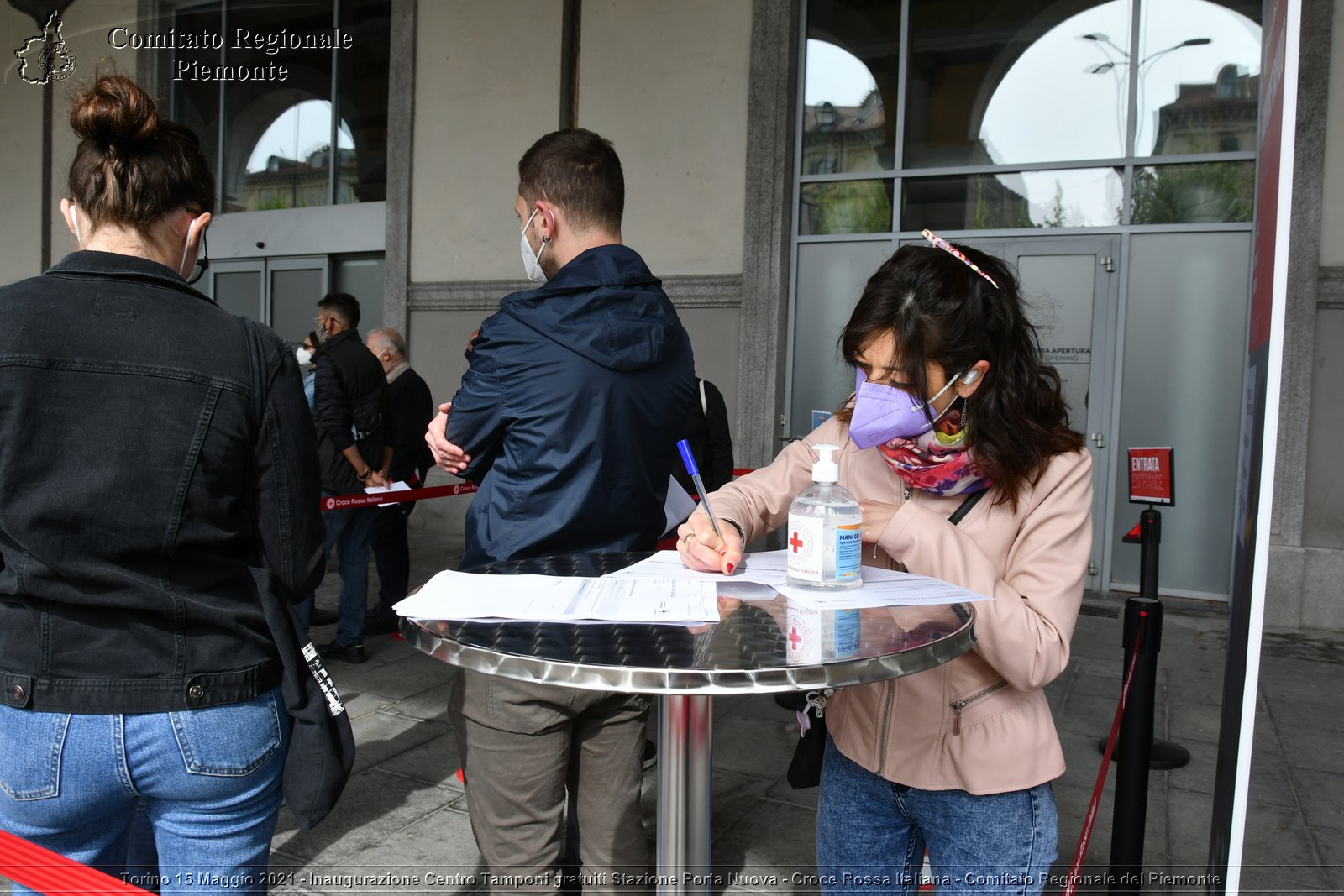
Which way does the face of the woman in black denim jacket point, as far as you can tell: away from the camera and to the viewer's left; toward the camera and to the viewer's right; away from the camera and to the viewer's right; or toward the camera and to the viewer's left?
away from the camera and to the viewer's right

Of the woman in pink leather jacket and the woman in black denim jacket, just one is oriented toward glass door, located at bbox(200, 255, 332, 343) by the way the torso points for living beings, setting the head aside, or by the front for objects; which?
the woman in black denim jacket

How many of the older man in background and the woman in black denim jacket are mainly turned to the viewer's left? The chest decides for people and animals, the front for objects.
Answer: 1

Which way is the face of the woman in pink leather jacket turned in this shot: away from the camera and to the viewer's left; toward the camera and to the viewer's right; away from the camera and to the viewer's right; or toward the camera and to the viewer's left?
toward the camera and to the viewer's left

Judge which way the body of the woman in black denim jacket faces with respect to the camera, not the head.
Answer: away from the camera

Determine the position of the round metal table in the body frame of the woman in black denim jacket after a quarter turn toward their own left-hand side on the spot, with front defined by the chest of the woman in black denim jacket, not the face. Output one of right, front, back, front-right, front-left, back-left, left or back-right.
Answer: back-left

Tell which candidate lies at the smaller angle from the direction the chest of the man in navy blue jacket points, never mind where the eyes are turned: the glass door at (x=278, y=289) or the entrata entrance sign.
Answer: the glass door

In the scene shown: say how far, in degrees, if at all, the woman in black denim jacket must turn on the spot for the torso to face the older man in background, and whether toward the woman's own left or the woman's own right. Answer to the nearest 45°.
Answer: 0° — they already face them

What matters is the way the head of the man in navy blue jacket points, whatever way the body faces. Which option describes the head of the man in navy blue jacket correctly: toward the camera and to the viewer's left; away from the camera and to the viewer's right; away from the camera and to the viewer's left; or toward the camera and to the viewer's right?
away from the camera and to the viewer's left

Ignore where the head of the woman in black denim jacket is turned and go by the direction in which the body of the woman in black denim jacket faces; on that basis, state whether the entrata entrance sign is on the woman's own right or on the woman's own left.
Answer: on the woman's own right

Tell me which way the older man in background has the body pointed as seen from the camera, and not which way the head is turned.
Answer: to the viewer's left

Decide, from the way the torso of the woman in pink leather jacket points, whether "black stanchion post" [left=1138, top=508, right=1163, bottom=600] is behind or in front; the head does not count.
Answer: behind

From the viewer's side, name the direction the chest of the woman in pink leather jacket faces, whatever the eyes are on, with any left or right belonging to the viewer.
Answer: facing the viewer and to the left of the viewer

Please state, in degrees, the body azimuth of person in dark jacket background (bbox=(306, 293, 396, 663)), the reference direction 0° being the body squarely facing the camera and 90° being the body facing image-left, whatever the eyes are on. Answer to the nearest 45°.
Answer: approximately 135°

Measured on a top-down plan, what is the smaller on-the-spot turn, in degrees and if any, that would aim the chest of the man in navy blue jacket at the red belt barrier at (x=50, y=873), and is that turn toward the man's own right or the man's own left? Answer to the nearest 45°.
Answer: approximately 90° to the man's own left

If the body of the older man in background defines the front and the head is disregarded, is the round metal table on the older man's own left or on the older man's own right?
on the older man's own left

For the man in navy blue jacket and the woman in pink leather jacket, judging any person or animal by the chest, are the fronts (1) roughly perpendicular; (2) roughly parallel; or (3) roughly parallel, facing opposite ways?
roughly perpendicular
